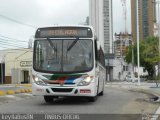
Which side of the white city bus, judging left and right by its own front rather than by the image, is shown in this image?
front
